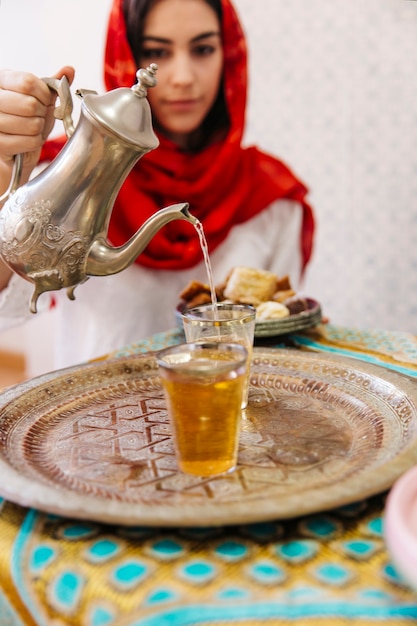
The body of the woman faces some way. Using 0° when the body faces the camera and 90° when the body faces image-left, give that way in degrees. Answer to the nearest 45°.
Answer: approximately 0°

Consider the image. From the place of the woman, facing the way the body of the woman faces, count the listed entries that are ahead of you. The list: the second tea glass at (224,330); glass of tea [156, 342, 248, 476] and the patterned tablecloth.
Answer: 3

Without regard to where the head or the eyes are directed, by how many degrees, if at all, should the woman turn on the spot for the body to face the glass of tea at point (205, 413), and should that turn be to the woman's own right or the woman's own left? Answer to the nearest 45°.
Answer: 0° — they already face it

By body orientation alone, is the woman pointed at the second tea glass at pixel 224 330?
yes

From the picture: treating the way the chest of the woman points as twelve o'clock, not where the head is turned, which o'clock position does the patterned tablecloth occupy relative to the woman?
The patterned tablecloth is roughly at 12 o'clock from the woman.

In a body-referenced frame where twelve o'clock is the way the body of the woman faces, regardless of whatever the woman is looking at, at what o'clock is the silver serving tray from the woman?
The silver serving tray is roughly at 12 o'clock from the woman.
